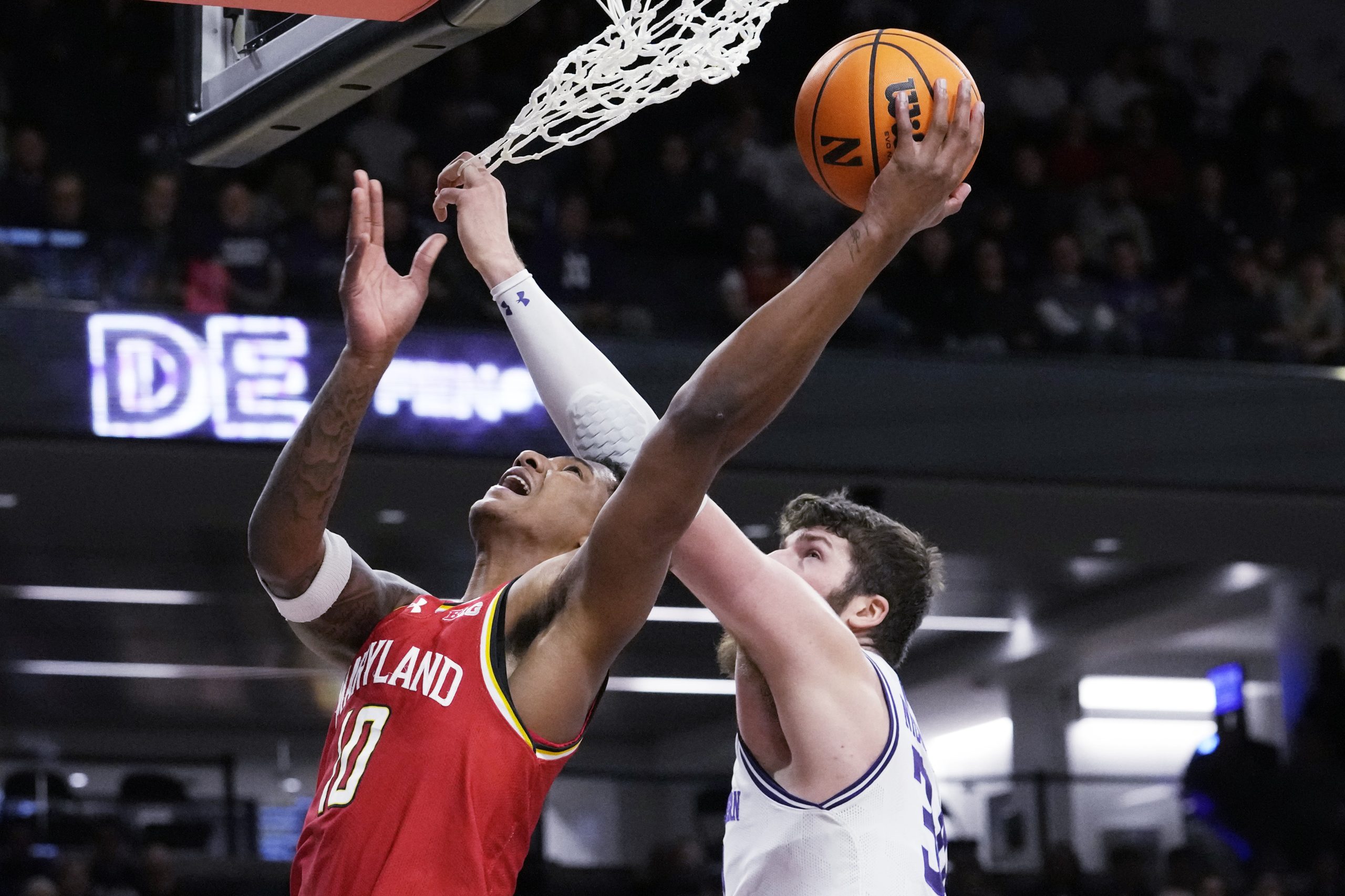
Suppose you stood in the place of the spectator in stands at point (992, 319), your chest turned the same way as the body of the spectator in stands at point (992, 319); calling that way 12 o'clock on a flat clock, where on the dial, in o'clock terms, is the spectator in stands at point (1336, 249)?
the spectator in stands at point (1336, 249) is roughly at 8 o'clock from the spectator in stands at point (992, 319).

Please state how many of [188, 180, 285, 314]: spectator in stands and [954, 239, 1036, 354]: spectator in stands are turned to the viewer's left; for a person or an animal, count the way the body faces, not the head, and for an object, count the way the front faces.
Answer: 0

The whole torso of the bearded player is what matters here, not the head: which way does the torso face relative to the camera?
to the viewer's left

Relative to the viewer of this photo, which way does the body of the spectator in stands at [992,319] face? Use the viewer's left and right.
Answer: facing the viewer

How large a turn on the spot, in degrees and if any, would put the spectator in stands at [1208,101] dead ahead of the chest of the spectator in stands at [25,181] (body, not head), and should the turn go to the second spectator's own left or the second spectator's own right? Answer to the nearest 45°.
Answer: approximately 90° to the second spectator's own left

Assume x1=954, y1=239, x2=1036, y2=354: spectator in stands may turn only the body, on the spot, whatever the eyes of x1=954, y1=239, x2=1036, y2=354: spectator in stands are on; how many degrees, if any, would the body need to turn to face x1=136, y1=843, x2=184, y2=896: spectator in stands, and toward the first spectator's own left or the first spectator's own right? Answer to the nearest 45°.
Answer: approximately 90° to the first spectator's own right

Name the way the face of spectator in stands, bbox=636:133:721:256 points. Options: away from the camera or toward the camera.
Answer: toward the camera

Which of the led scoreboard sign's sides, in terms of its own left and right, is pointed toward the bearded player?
front

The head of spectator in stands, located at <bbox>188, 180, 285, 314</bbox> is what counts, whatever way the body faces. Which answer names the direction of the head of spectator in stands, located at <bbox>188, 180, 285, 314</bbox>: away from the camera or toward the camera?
toward the camera

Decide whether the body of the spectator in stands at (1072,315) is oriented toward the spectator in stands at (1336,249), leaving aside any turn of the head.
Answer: no

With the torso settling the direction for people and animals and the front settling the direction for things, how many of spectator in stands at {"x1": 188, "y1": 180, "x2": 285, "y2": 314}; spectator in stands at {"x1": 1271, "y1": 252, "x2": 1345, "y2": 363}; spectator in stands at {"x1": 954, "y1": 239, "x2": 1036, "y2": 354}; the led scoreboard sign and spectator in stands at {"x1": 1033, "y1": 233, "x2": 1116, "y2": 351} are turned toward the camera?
5

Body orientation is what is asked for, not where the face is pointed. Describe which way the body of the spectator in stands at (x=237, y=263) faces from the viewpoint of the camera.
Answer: toward the camera

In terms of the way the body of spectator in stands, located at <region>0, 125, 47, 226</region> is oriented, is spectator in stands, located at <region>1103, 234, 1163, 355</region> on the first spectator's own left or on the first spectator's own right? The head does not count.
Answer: on the first spectator's own left

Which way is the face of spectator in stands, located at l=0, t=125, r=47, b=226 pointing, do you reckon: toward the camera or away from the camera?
toward the camera

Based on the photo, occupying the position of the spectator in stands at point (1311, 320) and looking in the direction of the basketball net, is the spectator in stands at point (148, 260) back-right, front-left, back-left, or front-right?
front-right

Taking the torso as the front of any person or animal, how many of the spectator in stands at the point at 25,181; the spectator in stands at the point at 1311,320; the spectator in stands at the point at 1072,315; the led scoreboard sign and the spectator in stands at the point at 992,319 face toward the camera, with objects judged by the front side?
5

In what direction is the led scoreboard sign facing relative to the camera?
toward the camera
